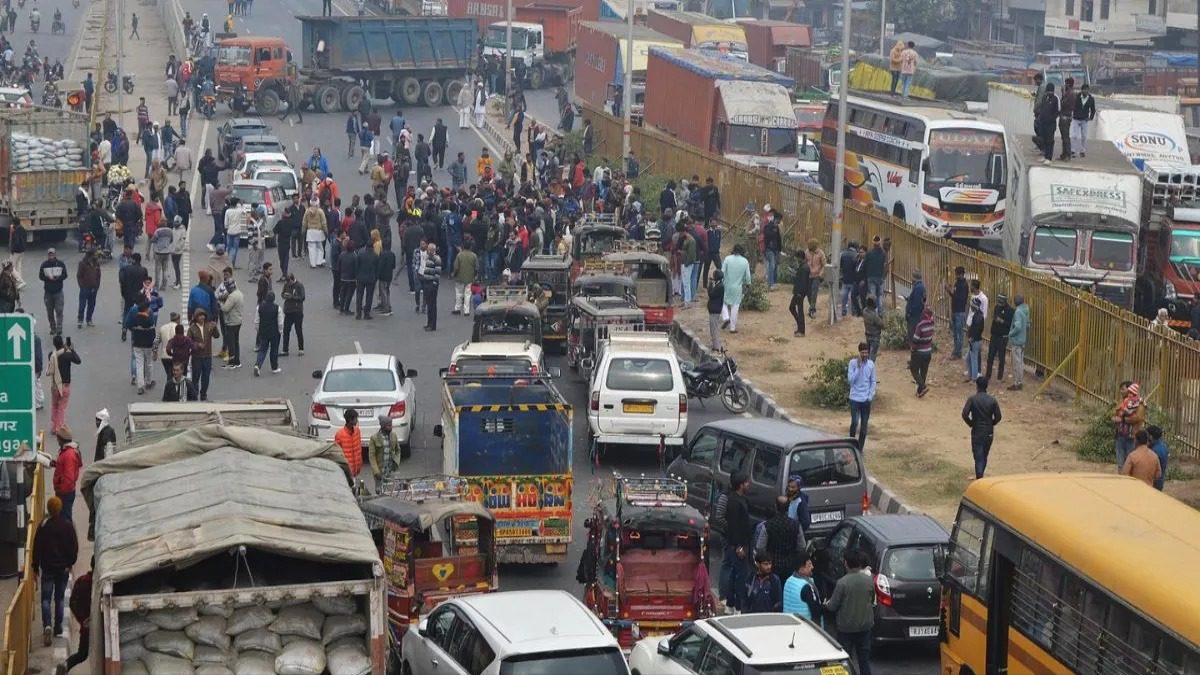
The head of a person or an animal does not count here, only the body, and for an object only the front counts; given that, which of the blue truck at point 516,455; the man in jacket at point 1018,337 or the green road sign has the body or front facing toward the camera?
the green road sign

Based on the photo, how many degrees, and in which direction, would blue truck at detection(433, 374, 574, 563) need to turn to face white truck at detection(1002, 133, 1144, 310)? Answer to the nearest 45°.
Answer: approximately 45° to its right

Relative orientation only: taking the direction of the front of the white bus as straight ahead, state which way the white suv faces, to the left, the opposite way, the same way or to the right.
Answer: the opposite way

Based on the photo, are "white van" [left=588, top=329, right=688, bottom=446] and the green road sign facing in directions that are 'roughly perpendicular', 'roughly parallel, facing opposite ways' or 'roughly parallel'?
roughly parallel, facing opposite ways

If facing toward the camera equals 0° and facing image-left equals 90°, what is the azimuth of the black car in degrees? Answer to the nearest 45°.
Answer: approximately 135°

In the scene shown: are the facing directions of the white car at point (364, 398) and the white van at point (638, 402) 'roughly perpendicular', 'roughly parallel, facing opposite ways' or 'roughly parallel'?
roughly parallel

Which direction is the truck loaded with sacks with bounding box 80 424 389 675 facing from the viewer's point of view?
away from the camera

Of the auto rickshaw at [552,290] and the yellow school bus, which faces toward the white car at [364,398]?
the yellow school bus

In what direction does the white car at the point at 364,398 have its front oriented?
away from the camera

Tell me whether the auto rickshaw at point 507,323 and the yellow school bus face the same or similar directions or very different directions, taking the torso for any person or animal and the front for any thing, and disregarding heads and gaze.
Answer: same or similar directions

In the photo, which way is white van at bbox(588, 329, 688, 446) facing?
away from the camera

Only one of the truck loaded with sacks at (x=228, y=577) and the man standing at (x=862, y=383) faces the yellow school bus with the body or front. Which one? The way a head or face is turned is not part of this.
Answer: the man standing

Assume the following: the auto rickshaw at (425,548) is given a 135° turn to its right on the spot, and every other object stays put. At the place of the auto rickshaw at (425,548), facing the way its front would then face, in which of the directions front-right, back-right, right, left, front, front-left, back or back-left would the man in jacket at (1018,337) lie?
front-left

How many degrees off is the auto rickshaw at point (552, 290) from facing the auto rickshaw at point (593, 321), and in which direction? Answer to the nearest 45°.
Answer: approximately 180°

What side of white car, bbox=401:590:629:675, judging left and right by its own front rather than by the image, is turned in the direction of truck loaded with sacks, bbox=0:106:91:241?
front

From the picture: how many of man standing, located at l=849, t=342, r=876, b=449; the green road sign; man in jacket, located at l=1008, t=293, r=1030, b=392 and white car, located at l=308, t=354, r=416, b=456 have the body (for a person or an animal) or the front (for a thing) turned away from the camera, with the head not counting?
1

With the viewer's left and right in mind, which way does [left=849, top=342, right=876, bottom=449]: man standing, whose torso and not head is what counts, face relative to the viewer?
facing the viewer

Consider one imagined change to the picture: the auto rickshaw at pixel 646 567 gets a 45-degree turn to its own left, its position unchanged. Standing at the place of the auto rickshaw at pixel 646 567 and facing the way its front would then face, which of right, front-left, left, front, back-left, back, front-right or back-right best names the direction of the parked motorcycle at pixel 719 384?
front-right

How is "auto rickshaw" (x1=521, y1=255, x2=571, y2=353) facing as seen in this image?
away from the camera

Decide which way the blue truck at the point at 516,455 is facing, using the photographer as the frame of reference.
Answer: facing away from the viewer

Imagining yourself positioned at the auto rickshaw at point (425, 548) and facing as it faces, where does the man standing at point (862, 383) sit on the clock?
The man standing is roughly at 3 o'clock from the auto rickshaw.
